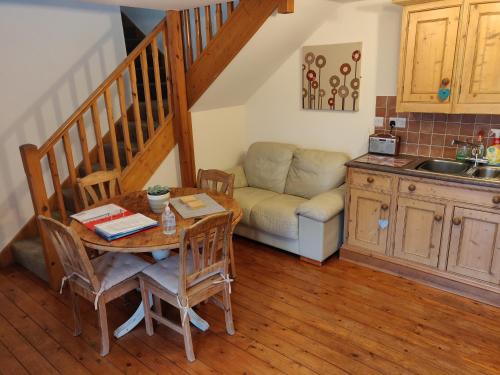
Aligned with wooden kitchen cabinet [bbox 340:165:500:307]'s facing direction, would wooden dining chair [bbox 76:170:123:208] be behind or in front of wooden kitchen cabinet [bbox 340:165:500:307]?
in front

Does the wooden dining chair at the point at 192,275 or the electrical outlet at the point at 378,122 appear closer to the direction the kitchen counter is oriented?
the wooden dining chair

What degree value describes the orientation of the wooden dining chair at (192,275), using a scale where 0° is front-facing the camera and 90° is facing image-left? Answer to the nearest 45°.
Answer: approximately 135°

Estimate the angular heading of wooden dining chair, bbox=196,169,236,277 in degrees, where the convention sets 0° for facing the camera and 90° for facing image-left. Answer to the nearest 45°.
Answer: approximately 45°

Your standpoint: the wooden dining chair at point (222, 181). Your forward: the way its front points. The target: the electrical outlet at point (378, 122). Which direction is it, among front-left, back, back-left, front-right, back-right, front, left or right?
back-left

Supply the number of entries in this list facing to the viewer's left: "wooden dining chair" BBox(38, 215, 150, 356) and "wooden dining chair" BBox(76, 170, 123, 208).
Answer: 0

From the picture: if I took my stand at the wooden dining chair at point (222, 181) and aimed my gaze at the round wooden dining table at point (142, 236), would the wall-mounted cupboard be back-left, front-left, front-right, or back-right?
back-left

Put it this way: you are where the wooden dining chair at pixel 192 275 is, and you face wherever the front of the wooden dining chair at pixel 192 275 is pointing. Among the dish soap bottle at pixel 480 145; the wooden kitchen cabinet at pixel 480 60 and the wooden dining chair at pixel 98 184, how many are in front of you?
1

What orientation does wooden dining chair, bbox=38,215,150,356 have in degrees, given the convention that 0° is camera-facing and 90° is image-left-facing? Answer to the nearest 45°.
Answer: approximately 225°
